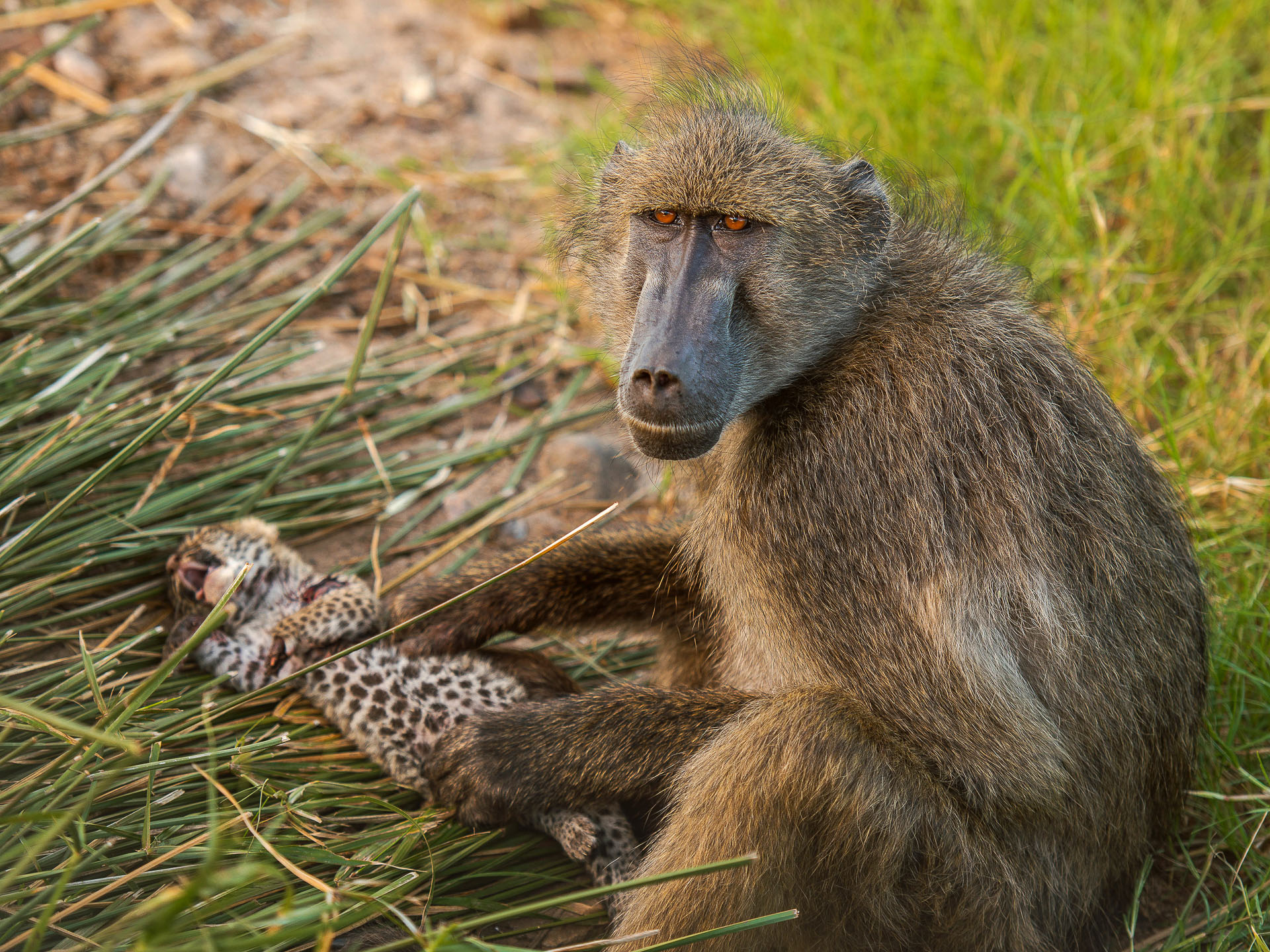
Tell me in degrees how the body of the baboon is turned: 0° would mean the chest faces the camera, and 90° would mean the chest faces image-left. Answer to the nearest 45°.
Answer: approximately 90°

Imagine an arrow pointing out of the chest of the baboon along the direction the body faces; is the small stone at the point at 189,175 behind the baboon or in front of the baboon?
in front

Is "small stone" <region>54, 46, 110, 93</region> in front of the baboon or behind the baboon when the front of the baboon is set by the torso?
in front

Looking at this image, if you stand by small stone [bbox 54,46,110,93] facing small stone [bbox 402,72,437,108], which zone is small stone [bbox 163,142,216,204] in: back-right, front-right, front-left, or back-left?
front-right

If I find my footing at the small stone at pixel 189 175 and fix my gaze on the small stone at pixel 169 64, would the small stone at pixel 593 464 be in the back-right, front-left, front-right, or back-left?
back-right

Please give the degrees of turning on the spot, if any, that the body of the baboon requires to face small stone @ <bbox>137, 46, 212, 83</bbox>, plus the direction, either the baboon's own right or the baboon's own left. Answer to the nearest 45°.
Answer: approximately 45° to the baboon's own right

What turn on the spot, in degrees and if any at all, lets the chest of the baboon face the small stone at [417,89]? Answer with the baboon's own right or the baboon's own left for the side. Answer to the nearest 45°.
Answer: approximately 45° to the baboon's own right

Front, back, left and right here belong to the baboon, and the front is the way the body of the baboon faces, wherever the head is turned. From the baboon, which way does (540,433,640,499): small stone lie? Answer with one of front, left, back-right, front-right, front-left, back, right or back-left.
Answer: front-right

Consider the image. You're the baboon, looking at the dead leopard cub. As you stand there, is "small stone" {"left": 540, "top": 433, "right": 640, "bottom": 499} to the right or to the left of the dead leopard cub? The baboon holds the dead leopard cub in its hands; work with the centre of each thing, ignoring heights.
right

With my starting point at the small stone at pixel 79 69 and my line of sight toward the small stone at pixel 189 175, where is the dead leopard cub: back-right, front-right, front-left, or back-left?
front-right
